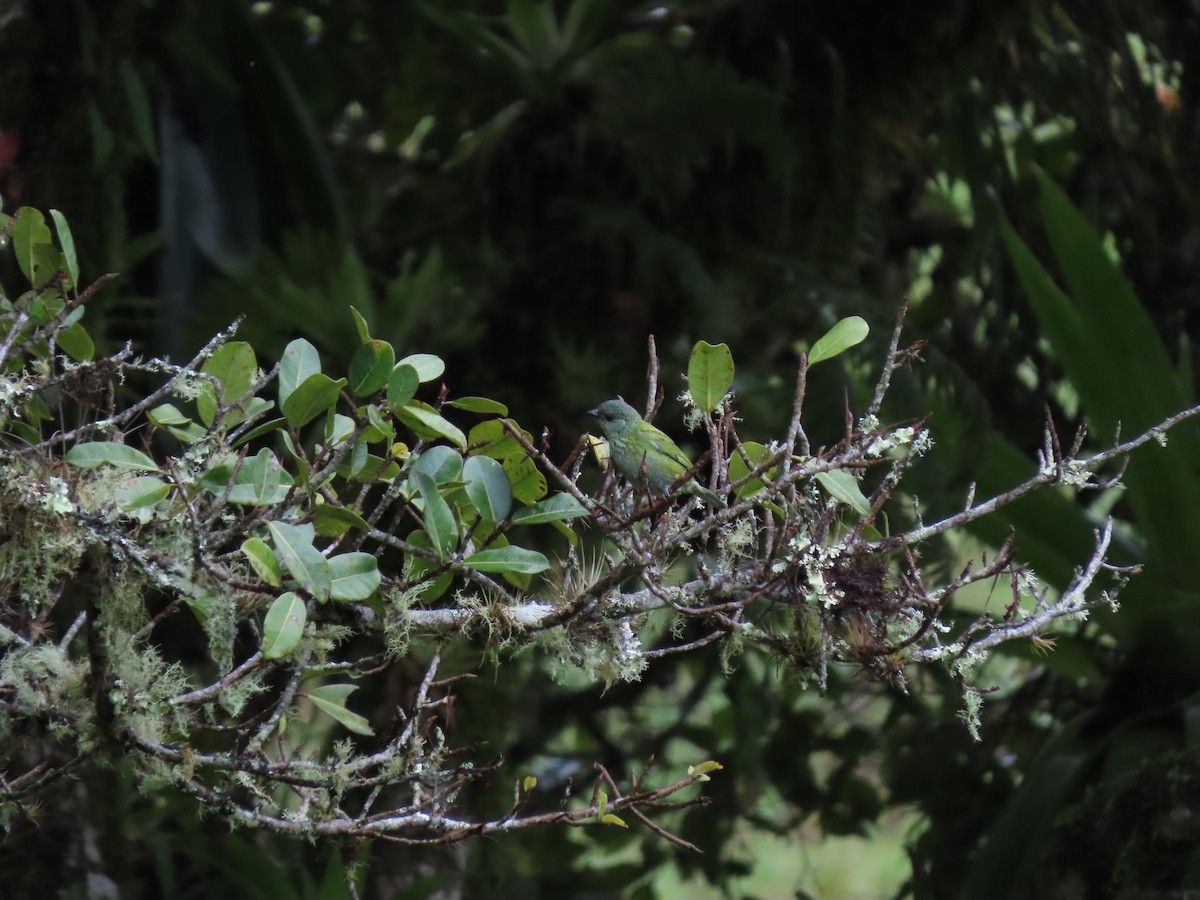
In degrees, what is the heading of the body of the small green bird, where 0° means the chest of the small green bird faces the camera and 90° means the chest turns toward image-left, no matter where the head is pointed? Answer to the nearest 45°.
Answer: approximately 90°

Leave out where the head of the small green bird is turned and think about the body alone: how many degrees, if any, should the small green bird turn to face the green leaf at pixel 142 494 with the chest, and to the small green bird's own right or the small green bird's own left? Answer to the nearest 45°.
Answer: approximately 45° to the small green bird's own left
